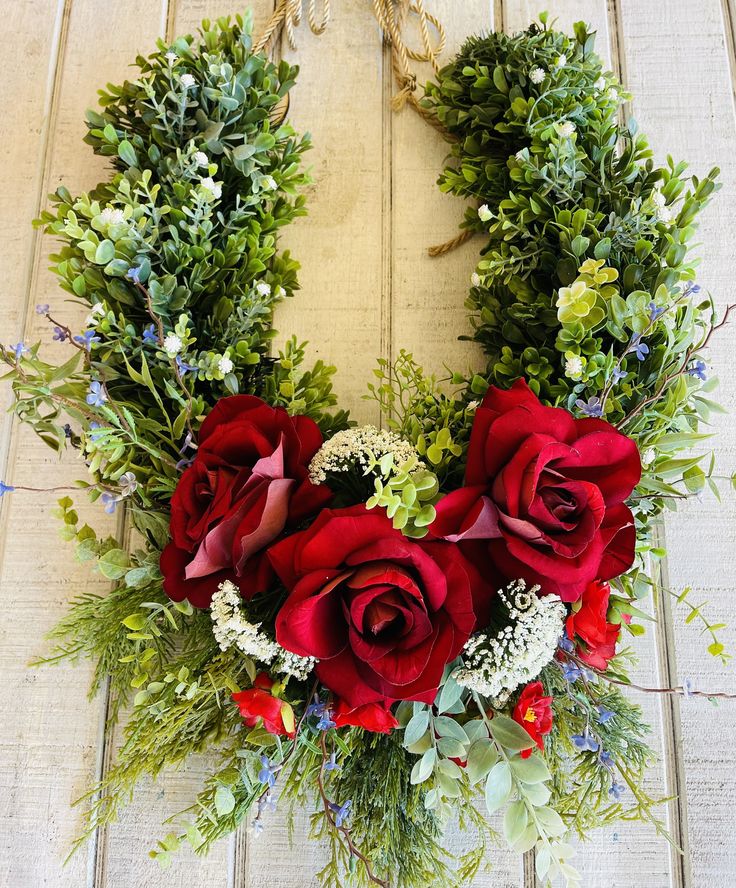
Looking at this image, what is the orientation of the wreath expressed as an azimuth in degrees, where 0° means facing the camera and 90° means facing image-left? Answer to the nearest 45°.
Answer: approximately 0°
